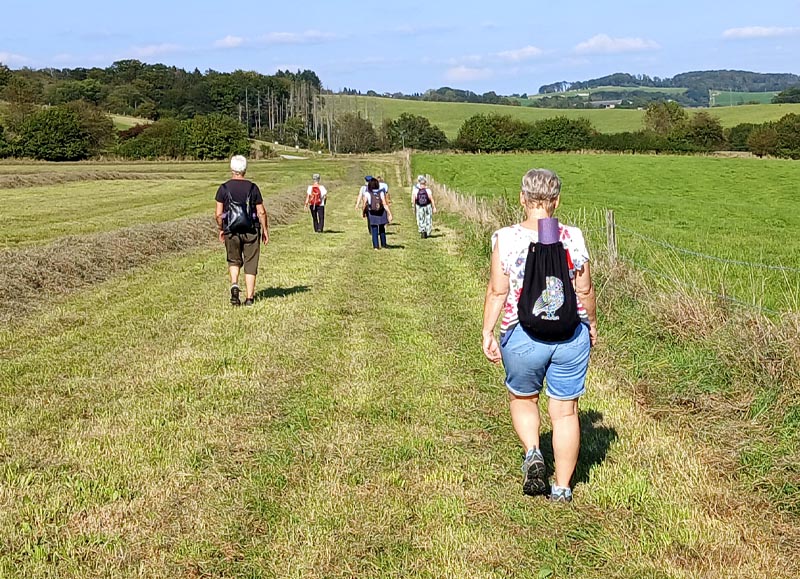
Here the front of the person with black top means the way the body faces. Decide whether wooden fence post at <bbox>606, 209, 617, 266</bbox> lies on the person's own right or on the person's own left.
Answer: on the person's own right

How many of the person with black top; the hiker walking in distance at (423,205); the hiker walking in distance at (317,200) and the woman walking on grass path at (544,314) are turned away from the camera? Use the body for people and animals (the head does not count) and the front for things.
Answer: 4

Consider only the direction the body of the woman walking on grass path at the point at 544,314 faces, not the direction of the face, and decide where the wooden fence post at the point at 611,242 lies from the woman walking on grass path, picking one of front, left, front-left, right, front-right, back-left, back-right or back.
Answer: front

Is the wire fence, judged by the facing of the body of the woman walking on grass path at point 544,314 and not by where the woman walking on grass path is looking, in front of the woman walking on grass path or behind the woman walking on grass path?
in front

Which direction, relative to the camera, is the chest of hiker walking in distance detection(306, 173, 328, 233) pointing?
away from the camera

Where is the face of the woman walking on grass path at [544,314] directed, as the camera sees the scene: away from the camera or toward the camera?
away from the camera

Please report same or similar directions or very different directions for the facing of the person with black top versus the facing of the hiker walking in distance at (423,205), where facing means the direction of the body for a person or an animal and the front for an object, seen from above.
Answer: same or similar directions

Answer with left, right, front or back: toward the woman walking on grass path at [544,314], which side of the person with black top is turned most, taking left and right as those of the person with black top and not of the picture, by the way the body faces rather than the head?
back

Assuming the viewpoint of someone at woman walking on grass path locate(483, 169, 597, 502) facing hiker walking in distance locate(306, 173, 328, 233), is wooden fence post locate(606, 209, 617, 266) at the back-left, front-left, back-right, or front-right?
front-right

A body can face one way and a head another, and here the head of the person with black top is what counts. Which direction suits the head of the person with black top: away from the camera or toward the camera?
away from the camera

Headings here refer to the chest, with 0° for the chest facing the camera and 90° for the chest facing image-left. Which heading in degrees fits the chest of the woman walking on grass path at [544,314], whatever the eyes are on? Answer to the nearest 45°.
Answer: approximately 180°

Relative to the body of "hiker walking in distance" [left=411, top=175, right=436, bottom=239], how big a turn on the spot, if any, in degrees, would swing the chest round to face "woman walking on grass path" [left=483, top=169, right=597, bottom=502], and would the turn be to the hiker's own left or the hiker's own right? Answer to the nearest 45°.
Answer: approximately 180°

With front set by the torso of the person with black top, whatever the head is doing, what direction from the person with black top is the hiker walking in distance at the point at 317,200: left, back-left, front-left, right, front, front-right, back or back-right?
front

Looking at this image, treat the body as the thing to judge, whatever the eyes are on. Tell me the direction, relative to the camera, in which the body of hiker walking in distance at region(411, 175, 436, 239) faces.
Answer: away from the camera

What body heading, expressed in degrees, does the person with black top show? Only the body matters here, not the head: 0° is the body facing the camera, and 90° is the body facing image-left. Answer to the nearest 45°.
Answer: approximately 180°

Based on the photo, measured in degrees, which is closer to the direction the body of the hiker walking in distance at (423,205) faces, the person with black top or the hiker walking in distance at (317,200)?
the hiker walking in distance

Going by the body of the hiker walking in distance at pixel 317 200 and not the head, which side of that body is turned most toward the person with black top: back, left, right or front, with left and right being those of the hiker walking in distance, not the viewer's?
back

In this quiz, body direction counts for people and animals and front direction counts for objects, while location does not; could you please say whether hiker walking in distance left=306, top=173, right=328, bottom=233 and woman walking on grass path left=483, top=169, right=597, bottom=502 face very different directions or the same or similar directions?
same or similar directions

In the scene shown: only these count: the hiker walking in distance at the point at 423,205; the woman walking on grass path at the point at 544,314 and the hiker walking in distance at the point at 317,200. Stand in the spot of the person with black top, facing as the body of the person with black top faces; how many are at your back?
1
